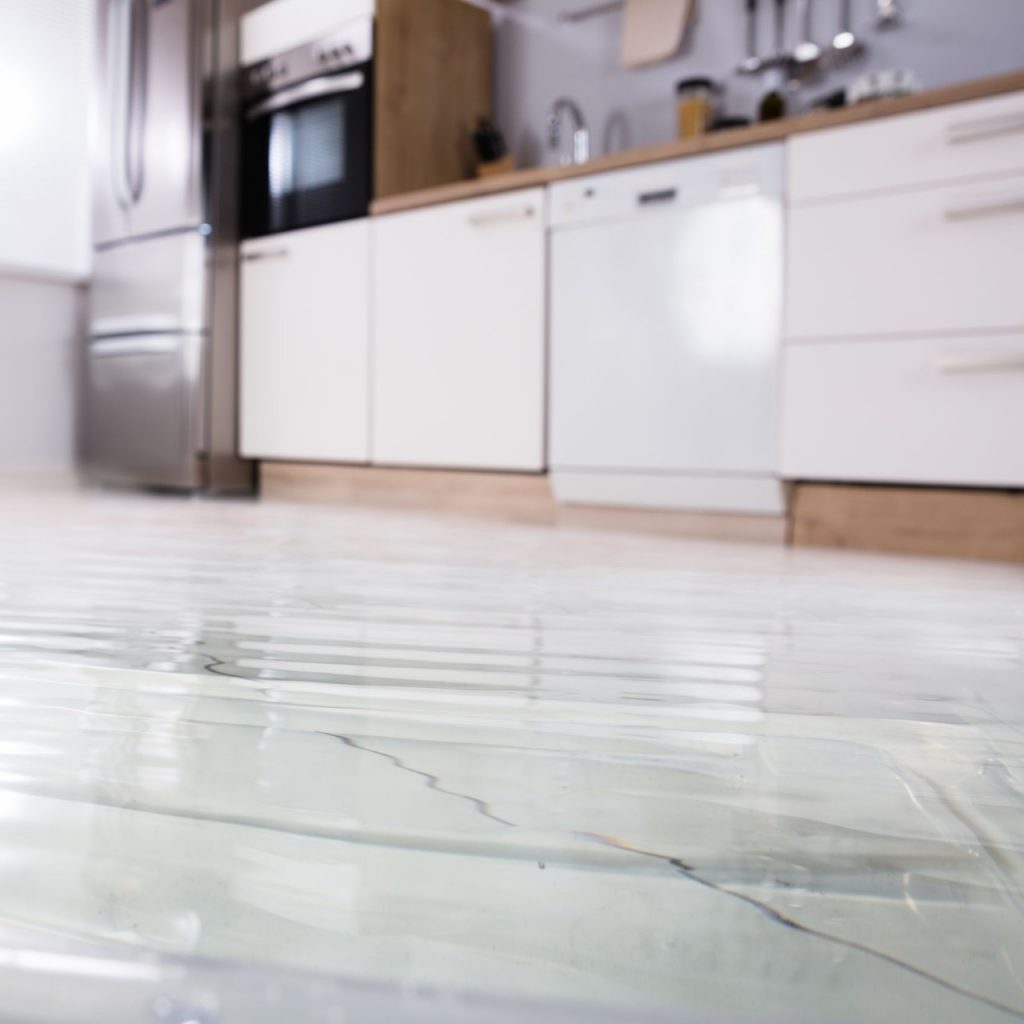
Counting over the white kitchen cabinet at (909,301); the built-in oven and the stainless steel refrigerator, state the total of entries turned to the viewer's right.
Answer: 0

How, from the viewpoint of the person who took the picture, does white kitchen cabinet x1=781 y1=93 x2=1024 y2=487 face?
facing the viewer and to the left of the viewer

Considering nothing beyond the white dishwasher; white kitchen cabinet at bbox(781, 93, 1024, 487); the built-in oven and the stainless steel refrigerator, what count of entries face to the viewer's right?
0

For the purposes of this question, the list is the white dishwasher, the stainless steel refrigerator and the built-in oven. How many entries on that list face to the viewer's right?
0

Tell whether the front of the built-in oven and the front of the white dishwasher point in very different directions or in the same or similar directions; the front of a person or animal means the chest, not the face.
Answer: same or similar directions

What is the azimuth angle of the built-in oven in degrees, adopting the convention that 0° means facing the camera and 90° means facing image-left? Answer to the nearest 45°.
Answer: approximately 45°

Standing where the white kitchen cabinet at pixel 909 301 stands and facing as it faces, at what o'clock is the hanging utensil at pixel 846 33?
The hanging utensil is roughly at 4 o'clock from the white kitchen cabinet.

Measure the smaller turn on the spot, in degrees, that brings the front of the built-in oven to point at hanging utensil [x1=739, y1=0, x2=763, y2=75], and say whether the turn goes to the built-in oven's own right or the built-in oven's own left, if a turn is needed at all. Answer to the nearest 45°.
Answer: approximately 90° to the built-in oven's own left

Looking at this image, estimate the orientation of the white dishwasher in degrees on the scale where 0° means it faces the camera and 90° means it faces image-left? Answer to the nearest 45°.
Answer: approximately 45°

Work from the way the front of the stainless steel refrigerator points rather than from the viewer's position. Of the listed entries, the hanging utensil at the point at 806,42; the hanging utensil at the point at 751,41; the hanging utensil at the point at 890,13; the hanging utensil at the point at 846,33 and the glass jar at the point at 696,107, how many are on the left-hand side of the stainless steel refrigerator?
5
